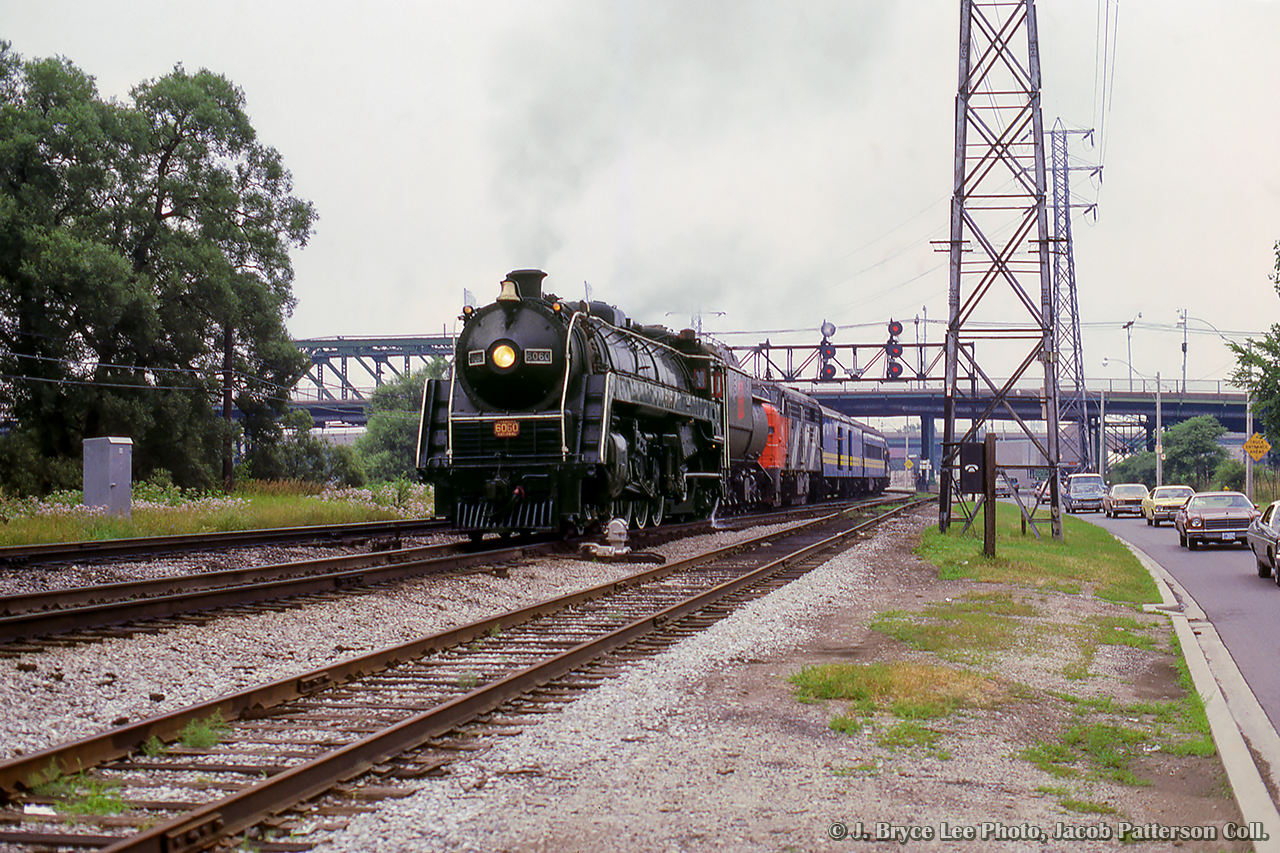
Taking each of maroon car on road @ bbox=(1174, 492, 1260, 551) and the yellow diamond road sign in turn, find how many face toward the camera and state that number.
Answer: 2

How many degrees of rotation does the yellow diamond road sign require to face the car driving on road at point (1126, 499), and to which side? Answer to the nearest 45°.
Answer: approximately 90° to its right

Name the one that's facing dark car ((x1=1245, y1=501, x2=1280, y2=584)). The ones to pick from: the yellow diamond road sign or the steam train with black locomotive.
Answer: the yellow diamond road sign

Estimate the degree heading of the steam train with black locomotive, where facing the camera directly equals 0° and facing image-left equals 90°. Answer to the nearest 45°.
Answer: approximately 45°

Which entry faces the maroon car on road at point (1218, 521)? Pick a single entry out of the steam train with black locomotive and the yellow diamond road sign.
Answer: the yellow diamond road sign

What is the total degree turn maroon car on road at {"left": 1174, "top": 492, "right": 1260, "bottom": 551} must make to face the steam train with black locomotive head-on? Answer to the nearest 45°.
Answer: approximately 45° to its right

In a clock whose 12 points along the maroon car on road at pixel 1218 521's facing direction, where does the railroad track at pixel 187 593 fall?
The railroad track is roughly at 1 o'clock from the maroon car on road.

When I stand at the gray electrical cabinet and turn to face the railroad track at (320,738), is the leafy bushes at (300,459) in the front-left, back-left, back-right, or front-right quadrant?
back-left

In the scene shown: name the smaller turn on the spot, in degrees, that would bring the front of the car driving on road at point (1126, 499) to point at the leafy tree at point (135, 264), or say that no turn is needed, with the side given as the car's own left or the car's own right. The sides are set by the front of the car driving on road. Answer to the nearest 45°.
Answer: approximately 90° to the car's own right

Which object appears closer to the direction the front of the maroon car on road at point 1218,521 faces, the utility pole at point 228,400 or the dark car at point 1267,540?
the dark car

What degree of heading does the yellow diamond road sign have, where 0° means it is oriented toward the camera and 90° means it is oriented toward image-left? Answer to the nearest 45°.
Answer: approximately 0°
